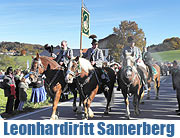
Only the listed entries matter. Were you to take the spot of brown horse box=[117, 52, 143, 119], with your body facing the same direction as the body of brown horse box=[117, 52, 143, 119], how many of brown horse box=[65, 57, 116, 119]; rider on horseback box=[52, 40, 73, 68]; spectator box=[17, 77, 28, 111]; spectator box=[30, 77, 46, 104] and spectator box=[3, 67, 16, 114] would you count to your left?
0

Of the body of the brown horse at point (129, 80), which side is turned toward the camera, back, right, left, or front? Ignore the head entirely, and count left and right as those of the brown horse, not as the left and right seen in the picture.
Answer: front

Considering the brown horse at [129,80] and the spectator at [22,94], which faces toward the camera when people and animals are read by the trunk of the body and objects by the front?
the brown horse

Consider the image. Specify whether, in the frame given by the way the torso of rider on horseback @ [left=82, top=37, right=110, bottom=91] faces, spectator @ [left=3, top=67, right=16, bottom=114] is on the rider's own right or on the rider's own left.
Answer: on the rider's own right

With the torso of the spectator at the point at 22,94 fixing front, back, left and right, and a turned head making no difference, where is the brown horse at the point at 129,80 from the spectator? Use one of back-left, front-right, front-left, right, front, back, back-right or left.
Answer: front-right

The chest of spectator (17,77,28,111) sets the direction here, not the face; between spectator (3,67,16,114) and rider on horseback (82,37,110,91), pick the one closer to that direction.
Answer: the rider on horseback

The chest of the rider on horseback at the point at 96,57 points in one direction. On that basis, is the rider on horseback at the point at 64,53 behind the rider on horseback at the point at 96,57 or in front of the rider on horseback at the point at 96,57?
in front

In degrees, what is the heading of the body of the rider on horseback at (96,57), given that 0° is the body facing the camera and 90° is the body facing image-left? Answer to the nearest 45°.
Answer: approximately 45°

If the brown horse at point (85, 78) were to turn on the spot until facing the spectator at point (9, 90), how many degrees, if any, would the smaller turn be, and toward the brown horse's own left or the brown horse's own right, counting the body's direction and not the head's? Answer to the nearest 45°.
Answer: approximately 90° to the brown horse's own right

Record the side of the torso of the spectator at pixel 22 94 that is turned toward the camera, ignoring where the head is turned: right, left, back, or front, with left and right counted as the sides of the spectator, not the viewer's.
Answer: right

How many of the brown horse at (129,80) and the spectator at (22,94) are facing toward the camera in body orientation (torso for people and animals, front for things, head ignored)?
1

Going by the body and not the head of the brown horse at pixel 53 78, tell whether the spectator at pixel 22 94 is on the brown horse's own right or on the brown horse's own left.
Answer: on the brown horse's own right

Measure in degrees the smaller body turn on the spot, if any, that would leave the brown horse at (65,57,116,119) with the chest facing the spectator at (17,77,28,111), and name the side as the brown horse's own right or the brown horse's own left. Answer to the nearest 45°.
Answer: approximately 90° to the brown horse's own right

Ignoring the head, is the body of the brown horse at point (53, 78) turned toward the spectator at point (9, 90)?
no

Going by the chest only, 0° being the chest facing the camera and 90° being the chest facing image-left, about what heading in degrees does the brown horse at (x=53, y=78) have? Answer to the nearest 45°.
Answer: approximately 45°

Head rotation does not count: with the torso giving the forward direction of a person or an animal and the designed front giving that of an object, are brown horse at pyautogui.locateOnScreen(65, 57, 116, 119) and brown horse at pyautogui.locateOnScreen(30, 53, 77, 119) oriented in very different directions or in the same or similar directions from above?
same or similar directions
